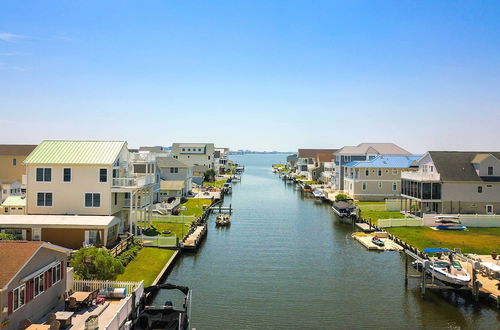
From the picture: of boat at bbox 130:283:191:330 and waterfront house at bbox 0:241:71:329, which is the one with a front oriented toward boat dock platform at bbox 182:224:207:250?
the boat

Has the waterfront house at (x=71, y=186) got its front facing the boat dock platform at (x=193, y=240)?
yes

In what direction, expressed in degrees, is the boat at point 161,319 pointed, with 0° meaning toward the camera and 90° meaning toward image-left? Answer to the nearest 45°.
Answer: approximately 180°

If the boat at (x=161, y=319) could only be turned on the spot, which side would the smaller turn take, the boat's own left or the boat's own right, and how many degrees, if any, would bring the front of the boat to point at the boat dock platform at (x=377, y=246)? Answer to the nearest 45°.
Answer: approximately 45° to the boat's own right

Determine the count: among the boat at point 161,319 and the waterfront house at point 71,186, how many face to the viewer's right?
1

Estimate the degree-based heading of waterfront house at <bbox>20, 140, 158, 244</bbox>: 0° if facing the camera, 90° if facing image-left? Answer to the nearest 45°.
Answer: approximately 270°

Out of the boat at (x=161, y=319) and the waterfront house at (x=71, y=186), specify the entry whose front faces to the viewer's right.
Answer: the waterfront house

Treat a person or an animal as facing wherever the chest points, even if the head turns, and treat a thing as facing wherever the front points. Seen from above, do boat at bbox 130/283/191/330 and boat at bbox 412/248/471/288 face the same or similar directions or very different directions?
very different directions

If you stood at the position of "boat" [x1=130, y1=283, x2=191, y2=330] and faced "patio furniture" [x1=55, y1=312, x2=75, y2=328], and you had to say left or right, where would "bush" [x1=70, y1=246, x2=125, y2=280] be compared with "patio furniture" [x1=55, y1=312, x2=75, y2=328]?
right

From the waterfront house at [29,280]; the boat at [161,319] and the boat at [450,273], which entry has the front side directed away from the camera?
the boat at [161,319]

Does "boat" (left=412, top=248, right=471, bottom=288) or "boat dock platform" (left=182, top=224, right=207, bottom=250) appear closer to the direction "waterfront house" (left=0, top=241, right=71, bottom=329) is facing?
the boat

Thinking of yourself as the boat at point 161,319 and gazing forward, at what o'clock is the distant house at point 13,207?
The distant house is roughly at 11 o'clock from the boat.

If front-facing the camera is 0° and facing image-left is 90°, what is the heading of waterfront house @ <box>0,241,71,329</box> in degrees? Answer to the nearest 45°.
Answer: approximately 315°
